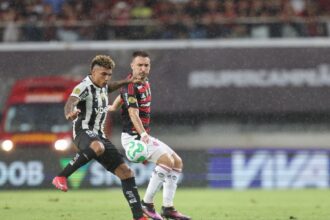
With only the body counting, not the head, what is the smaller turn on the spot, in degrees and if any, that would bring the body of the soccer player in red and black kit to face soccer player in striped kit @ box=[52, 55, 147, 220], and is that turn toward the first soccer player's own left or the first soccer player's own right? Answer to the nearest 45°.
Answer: approximately 90° to the first soccer player's own right

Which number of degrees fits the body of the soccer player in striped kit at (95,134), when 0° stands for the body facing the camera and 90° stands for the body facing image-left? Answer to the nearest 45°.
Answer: approximately 315°

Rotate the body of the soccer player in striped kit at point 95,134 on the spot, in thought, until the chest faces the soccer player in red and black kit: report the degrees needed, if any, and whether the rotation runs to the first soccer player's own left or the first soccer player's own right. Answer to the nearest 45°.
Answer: approximately 90° to the first soccer player's own left
